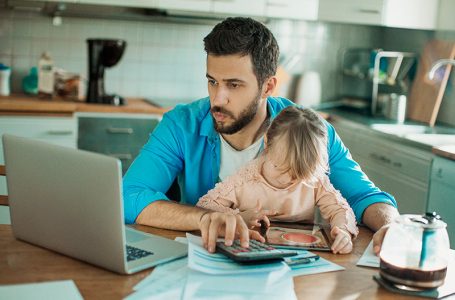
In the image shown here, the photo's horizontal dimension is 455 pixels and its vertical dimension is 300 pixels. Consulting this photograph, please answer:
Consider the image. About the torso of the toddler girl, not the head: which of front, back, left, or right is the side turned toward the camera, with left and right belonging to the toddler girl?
front

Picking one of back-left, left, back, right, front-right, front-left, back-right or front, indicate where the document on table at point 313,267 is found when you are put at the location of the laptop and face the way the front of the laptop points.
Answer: front-right

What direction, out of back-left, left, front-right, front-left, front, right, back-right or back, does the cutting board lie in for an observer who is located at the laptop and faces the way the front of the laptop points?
front

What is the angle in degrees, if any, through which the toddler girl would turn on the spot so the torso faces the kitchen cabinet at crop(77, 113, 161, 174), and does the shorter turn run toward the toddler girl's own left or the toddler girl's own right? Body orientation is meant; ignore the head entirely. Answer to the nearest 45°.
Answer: approximately 135° to the toddler girl's own right

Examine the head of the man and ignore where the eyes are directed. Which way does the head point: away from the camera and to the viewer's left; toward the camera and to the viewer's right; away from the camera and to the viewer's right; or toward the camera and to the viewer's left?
toward the camera and to the viewer's left

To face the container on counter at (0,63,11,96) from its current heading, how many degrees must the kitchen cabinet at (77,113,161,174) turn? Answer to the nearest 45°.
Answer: approximately 135° to its right

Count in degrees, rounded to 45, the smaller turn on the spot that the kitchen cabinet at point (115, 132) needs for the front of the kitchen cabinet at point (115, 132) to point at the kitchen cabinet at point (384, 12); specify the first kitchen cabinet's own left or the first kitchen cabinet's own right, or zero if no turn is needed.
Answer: approximately 90° to the first kitchen cabinet's own left

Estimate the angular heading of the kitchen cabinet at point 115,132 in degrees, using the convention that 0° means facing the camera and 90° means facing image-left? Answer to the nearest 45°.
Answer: approximately 0°

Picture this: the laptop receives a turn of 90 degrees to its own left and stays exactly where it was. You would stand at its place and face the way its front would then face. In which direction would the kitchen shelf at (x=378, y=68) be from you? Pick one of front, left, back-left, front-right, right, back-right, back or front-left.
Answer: right

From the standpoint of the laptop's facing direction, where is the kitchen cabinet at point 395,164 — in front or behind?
in front

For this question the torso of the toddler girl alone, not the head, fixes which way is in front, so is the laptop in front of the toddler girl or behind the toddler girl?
in front

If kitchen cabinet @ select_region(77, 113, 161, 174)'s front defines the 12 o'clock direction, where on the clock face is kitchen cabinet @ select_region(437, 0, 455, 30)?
kitchen cabinet @ select_region(437, 0, 455, 30) is roughly at 9 o'clock from kitchen cabinet @ select_region(77, 113, 161, 174).

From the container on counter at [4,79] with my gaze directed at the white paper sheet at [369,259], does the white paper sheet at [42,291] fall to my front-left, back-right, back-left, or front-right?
front-right

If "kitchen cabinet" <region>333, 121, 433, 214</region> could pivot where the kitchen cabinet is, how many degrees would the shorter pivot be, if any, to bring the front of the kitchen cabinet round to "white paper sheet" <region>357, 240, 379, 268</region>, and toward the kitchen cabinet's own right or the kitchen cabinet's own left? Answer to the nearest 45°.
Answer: approximately 45° to the kitchen cabinet's own left

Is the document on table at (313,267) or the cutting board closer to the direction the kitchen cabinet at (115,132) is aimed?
the document on table
